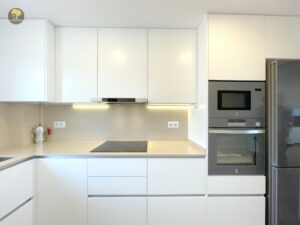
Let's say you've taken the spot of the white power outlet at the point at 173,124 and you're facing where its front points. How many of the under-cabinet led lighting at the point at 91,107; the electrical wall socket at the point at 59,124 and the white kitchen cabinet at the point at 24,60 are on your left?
0

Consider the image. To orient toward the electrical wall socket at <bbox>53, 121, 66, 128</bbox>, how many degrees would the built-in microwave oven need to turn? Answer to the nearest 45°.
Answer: approximately 90° to its right

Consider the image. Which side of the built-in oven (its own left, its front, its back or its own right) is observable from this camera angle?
front

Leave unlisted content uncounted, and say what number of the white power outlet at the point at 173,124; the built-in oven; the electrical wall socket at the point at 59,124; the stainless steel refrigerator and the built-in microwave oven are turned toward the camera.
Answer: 5

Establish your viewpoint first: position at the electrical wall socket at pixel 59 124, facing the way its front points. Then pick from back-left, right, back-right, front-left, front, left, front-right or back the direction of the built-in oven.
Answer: front-left

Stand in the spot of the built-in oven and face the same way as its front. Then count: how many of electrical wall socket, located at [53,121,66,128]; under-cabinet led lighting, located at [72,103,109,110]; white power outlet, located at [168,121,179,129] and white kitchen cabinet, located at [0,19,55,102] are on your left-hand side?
0

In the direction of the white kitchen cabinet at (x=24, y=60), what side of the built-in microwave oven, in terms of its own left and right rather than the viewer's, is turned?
right

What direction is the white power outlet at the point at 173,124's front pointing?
toward the camera

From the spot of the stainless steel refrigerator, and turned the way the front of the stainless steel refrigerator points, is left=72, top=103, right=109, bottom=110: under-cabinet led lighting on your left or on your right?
on your right

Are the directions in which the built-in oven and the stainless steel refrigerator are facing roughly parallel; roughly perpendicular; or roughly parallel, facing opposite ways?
roughly parallel

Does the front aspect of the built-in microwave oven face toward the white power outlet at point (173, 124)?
no

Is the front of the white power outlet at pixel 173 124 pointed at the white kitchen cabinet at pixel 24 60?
no

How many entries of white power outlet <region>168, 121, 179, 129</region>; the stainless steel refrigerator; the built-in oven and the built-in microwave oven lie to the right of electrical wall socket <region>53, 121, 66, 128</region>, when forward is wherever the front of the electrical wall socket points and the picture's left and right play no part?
0

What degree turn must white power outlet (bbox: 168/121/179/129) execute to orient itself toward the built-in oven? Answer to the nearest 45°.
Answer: approximately 45° to its left

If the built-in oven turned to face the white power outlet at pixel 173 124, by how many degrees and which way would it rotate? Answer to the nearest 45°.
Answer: approximately 135° to its right

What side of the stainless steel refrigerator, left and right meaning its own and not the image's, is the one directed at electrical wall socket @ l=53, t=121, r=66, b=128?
right

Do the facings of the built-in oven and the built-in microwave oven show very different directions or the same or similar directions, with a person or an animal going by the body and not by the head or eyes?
same or similar directions

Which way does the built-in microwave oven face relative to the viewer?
toward the camera
